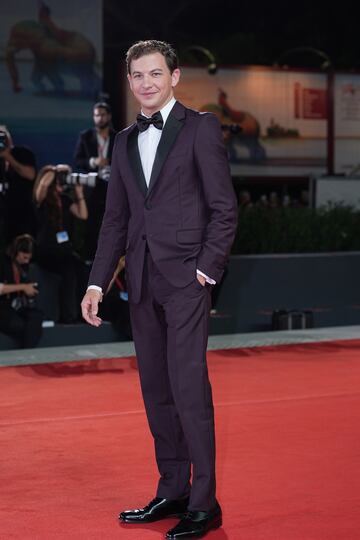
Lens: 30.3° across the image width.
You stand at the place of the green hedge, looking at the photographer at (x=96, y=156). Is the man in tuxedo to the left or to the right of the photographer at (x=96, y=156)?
left

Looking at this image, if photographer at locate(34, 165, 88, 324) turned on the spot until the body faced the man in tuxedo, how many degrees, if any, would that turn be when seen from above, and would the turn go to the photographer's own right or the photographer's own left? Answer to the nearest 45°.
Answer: approximately 45° to the photographer's own right

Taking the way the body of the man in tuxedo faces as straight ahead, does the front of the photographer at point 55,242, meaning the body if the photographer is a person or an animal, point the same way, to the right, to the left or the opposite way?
to the left

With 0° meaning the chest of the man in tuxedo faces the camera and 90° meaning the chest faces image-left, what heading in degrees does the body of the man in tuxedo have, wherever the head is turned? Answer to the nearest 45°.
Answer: approximately 45°
